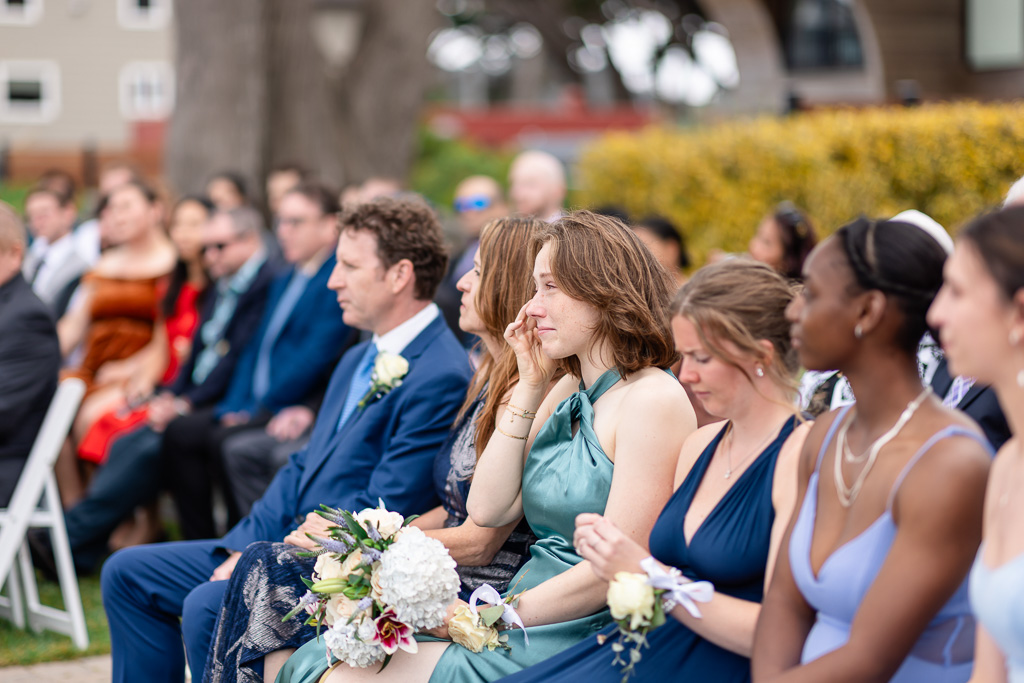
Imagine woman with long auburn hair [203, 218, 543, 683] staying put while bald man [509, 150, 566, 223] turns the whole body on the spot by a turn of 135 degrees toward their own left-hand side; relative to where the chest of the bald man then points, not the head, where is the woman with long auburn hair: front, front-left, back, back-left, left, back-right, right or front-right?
right

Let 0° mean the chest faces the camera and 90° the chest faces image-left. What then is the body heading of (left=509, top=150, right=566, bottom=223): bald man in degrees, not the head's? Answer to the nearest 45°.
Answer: approximately 45°

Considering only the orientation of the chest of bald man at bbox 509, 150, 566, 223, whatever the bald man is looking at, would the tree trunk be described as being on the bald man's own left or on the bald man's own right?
on the bald man's own right

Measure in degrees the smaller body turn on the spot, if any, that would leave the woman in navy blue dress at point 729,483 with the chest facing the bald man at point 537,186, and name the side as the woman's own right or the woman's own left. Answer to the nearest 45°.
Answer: approximately 135° to the woman's own right

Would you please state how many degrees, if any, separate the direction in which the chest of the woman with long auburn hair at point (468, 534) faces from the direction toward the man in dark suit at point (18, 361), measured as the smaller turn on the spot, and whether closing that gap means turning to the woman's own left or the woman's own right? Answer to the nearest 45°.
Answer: approximately 45° to the woman's own right

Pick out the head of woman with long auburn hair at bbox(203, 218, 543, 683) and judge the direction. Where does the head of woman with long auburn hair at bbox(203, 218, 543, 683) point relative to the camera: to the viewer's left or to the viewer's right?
to the viewer's left

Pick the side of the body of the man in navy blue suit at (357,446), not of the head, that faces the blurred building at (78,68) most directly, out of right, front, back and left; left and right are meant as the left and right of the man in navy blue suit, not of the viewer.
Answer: right

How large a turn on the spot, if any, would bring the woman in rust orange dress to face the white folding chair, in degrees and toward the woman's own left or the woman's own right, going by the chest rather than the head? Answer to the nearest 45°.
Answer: approximately 45° to the woman's own left

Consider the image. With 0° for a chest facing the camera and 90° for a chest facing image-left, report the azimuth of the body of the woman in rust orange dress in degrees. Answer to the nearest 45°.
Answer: approximately 45°

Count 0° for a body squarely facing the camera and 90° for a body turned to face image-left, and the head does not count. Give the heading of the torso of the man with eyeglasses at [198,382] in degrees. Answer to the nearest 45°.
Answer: approximately 45°

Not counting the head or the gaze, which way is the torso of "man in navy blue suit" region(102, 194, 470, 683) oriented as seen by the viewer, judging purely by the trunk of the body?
to the viewer's left

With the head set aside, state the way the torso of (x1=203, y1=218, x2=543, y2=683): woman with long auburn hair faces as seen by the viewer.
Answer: to the viewer's left

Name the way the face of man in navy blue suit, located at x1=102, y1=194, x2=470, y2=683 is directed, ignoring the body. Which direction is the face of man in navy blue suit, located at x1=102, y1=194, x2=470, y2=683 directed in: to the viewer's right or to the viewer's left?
to the viewer's left

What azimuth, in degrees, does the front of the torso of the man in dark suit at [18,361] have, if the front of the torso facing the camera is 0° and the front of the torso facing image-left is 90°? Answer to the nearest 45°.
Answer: approximately 90°

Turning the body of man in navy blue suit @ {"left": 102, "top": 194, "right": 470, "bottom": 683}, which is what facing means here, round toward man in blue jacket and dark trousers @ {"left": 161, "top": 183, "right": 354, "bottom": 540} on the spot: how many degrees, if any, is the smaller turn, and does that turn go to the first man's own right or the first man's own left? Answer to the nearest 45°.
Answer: approximately 90° to the first man's own right
